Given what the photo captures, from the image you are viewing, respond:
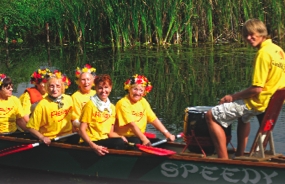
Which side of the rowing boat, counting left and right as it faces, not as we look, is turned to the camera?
right

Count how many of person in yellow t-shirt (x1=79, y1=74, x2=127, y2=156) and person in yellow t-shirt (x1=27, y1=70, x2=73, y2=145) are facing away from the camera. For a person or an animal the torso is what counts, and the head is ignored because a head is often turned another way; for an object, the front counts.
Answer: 0

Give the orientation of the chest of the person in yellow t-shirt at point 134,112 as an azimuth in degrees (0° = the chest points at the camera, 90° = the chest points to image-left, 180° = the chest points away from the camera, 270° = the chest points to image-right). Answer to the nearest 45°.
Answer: approximately 315°

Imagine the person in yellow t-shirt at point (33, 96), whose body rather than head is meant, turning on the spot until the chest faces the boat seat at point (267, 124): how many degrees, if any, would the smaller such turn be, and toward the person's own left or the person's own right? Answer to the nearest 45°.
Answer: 0° — they already face it

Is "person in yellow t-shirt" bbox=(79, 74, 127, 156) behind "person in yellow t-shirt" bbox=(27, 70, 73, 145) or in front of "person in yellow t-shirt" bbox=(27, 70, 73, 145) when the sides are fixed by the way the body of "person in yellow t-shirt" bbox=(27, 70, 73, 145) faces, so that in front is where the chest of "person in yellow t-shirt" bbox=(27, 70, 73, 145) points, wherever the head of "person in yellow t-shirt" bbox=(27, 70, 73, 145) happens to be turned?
in front

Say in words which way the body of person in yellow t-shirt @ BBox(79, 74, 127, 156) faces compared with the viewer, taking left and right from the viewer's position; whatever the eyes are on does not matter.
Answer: facing the viewer and to the right of the viewer

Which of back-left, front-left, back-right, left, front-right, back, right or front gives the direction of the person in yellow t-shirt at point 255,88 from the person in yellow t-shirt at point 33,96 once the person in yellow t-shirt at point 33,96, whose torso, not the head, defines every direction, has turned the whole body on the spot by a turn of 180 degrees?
back

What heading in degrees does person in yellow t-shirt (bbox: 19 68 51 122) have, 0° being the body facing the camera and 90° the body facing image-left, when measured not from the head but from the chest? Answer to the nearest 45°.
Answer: approximately 315°

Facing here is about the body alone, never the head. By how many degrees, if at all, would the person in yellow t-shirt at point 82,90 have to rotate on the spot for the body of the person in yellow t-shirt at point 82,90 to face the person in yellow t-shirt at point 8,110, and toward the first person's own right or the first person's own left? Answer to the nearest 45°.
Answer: approximately 135° to the first person's own right

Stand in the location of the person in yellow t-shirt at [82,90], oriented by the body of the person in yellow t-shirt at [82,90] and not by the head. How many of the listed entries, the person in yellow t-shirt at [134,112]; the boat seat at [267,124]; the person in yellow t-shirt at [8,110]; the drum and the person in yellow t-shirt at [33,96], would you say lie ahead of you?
3

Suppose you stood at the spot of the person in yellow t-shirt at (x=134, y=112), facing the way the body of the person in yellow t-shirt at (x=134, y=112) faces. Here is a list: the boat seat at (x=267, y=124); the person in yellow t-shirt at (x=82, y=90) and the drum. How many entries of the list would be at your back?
1

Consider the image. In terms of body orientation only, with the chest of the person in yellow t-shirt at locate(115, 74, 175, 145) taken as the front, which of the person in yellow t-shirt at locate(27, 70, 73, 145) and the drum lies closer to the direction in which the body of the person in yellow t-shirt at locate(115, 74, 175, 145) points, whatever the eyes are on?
the drum

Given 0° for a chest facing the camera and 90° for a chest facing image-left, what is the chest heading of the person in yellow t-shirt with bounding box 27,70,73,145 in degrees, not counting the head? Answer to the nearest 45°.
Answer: approximately 315°
